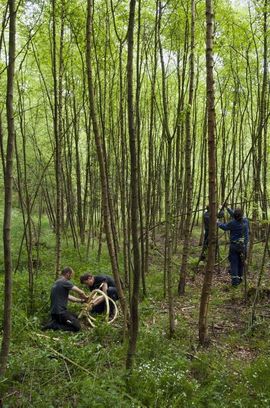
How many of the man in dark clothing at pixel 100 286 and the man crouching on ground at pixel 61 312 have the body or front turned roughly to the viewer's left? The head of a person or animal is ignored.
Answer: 1

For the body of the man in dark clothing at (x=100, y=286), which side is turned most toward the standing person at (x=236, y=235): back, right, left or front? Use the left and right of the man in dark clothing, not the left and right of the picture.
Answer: back

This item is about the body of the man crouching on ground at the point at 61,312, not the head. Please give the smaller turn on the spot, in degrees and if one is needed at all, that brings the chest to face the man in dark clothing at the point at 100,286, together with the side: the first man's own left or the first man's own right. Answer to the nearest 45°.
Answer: approximately 45° to the first man's own left

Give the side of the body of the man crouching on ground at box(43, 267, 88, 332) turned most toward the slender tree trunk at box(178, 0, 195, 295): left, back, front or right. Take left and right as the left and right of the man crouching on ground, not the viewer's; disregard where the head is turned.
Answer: front

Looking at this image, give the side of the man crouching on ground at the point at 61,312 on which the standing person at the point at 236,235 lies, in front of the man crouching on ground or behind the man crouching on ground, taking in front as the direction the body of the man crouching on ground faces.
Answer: in front

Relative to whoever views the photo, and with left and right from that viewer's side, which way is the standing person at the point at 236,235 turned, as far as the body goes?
facing away from the viewer and to the left of the viewer

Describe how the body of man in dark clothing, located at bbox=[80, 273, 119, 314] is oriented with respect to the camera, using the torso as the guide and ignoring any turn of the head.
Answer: to the viewer's left

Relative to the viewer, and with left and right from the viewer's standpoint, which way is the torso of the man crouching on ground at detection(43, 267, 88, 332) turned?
facing to the right of the viewer
